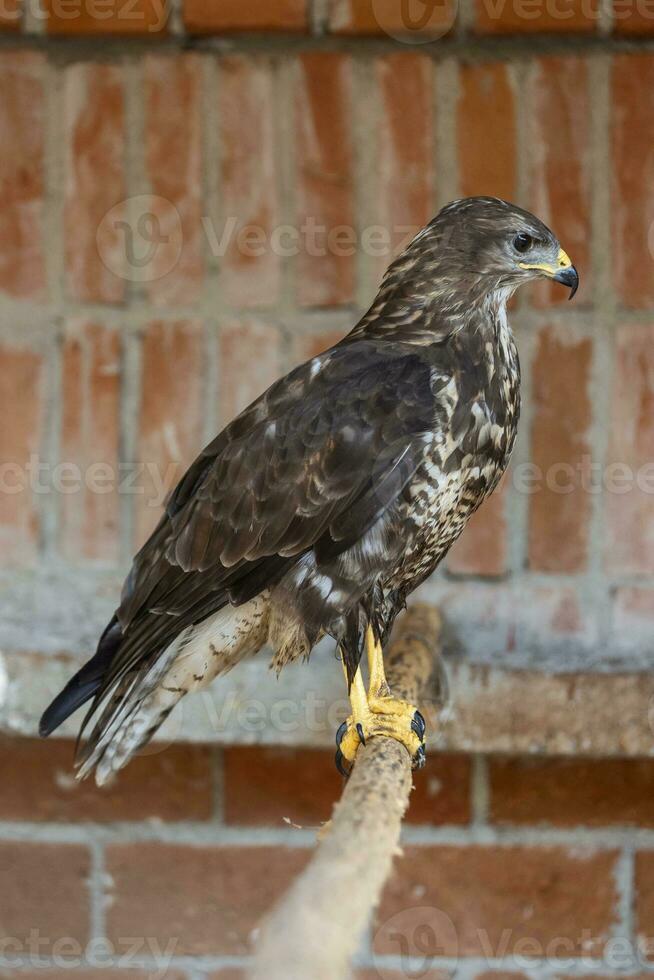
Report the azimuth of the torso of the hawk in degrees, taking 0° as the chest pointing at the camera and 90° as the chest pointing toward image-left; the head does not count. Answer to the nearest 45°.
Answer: approximately 270°
